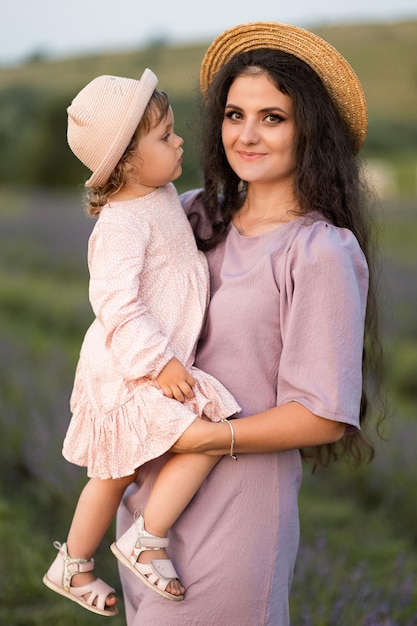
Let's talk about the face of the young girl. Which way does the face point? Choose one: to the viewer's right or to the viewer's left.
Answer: to the viewer's right

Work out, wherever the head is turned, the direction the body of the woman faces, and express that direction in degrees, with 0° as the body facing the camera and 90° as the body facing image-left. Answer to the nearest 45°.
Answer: approximately 45°

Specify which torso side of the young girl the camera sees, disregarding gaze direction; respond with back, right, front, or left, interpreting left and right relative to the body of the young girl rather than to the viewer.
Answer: right
